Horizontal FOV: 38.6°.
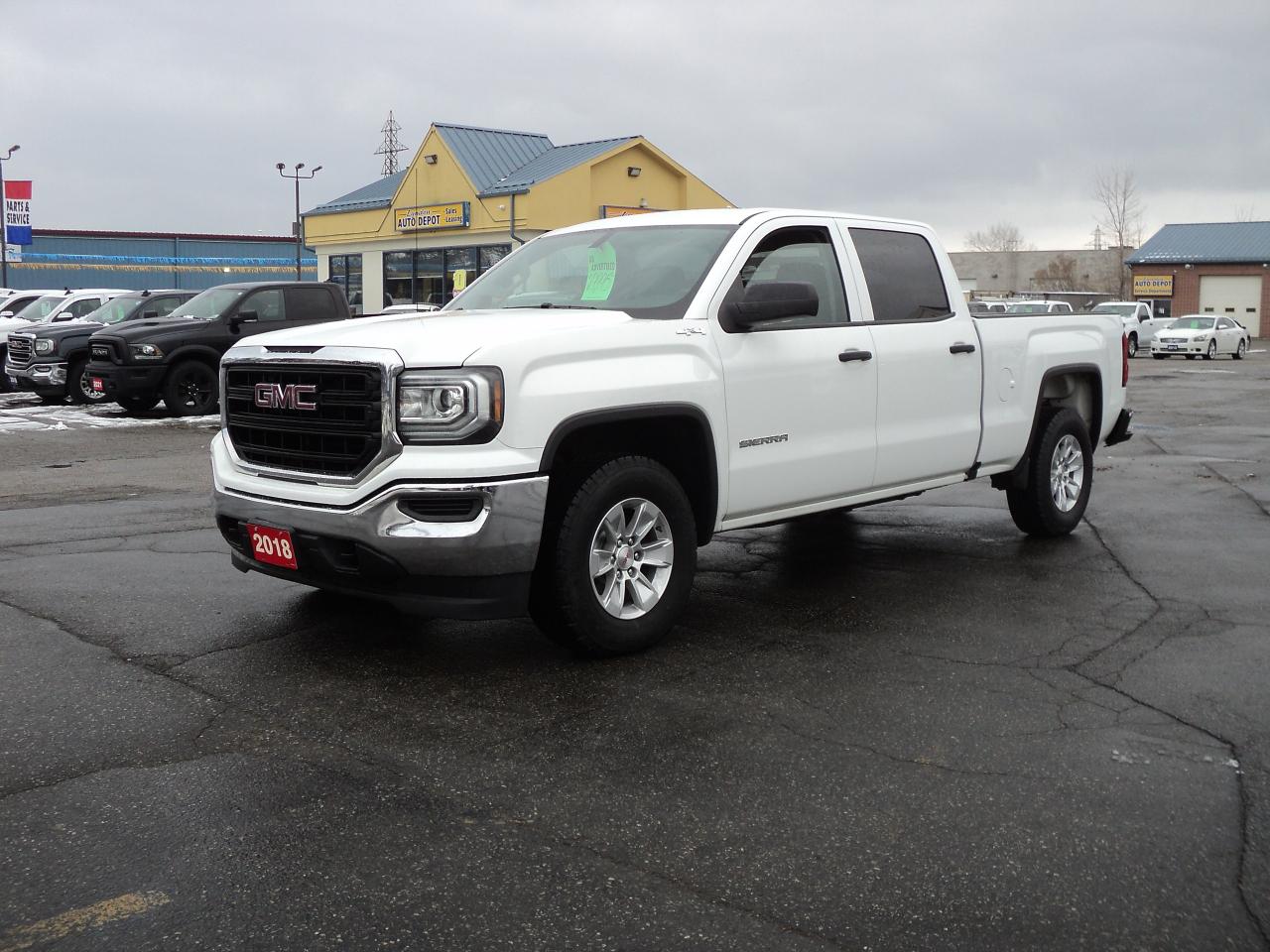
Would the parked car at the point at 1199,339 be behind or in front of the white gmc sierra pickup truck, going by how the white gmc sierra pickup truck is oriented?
behind

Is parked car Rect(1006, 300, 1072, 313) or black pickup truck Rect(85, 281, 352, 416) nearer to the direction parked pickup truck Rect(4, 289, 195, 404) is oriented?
the black pickup truck

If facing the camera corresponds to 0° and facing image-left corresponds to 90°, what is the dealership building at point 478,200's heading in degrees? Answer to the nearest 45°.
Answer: approximately 45°

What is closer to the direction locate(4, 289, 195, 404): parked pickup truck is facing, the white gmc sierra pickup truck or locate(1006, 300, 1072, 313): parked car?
the white gmc sierra pickup truck

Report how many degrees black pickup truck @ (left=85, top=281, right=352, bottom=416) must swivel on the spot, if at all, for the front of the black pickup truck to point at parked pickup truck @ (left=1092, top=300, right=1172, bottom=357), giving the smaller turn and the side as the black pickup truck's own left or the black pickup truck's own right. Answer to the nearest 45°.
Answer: approximately 180°

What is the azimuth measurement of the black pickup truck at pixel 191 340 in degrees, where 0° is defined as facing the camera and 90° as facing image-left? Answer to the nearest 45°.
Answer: approximately 45°

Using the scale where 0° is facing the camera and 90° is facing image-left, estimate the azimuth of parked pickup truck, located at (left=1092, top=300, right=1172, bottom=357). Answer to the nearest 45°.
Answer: approximately 45°

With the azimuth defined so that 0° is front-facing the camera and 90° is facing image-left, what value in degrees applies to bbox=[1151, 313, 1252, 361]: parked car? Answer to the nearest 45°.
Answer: approximately 45°

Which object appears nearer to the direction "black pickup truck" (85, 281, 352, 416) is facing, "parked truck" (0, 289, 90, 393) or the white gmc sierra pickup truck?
the white gmc sierra pickup truck

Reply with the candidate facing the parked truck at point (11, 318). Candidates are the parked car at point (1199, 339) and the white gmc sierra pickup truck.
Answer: the parked car at point (1199, 339)
